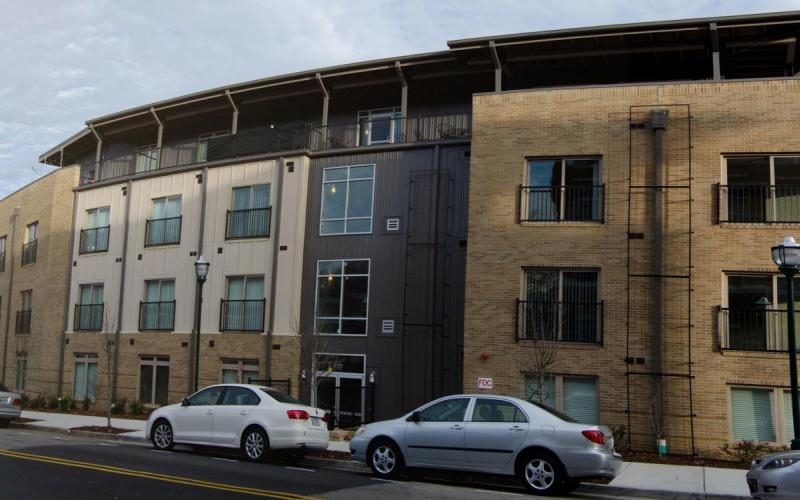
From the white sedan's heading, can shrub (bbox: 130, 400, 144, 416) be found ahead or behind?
ahead

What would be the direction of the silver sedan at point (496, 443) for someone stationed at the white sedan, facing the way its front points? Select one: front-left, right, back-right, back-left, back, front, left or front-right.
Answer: back

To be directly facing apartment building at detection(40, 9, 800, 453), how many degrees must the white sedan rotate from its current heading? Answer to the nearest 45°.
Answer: approximately 90° to its right

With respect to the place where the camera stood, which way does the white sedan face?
facing away from the viewer and to the left of the viewer

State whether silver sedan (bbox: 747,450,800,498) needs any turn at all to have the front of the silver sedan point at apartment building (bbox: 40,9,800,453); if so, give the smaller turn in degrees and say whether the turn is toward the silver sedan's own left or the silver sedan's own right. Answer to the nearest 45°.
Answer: approximately 90° to the silver sedan's own right

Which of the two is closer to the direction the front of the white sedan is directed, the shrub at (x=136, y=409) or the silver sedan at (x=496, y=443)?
the shrub

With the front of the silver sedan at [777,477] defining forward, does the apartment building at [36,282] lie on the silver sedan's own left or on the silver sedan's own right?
on the silver sedan's own right

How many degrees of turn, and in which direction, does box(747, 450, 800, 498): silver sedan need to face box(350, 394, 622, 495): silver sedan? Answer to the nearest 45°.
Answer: approximately 45° to its right

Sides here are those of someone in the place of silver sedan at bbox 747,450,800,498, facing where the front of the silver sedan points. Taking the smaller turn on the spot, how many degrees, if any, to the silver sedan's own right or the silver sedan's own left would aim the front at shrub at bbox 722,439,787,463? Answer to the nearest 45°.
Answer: approximately 135° to the silver sedan's own right

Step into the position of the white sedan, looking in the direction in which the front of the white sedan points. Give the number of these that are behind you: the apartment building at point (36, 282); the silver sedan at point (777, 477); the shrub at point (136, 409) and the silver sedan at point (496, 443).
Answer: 2

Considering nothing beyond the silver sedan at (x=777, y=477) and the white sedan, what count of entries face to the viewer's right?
0

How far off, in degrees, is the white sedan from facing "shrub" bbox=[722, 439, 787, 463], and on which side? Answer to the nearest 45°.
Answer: approximately 135° to its right
